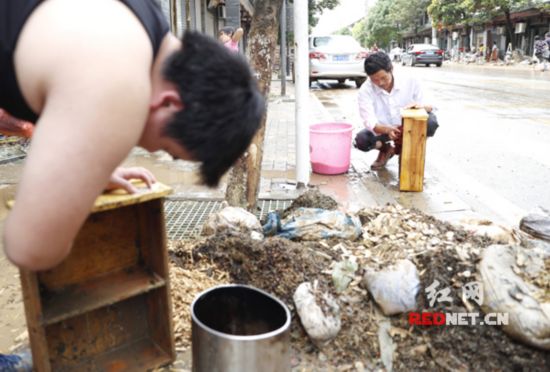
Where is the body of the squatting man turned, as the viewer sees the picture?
toward the camera

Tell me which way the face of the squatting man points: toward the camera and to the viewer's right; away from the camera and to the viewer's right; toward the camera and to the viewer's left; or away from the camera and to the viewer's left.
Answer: toward the camera and to the viewer's right

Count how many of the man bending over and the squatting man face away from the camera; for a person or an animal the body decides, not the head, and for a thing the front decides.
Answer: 0

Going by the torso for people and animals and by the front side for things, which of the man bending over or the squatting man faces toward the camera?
the squatting man

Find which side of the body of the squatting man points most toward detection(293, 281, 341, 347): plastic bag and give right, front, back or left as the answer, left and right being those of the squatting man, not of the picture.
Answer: front

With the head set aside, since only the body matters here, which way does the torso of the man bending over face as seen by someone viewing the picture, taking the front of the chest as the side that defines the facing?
to the viewer's right

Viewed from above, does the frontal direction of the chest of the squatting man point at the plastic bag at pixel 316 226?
yes

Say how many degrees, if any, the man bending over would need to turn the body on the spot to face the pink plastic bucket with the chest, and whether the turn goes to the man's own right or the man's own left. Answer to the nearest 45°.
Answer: approximately 45° to the man's own left

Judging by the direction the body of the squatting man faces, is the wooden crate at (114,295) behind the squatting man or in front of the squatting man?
in front
